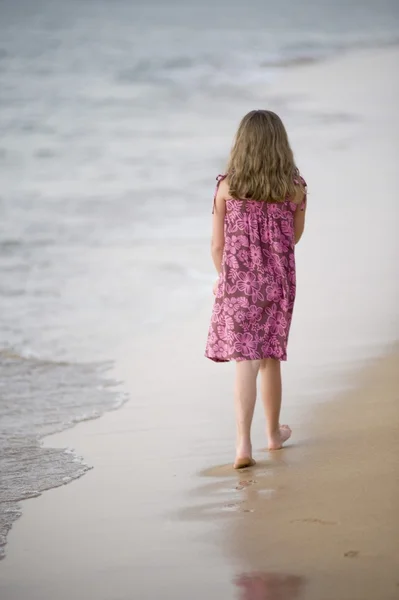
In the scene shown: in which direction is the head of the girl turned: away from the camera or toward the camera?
away from the camera

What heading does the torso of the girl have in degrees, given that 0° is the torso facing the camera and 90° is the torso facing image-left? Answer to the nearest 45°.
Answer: approximately 180°
